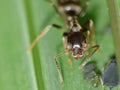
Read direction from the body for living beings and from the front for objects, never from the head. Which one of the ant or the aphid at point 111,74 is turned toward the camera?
the ant

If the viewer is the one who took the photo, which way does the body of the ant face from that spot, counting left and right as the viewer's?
facing the viewer

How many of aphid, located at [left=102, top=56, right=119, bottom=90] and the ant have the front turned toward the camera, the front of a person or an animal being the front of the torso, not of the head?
1
